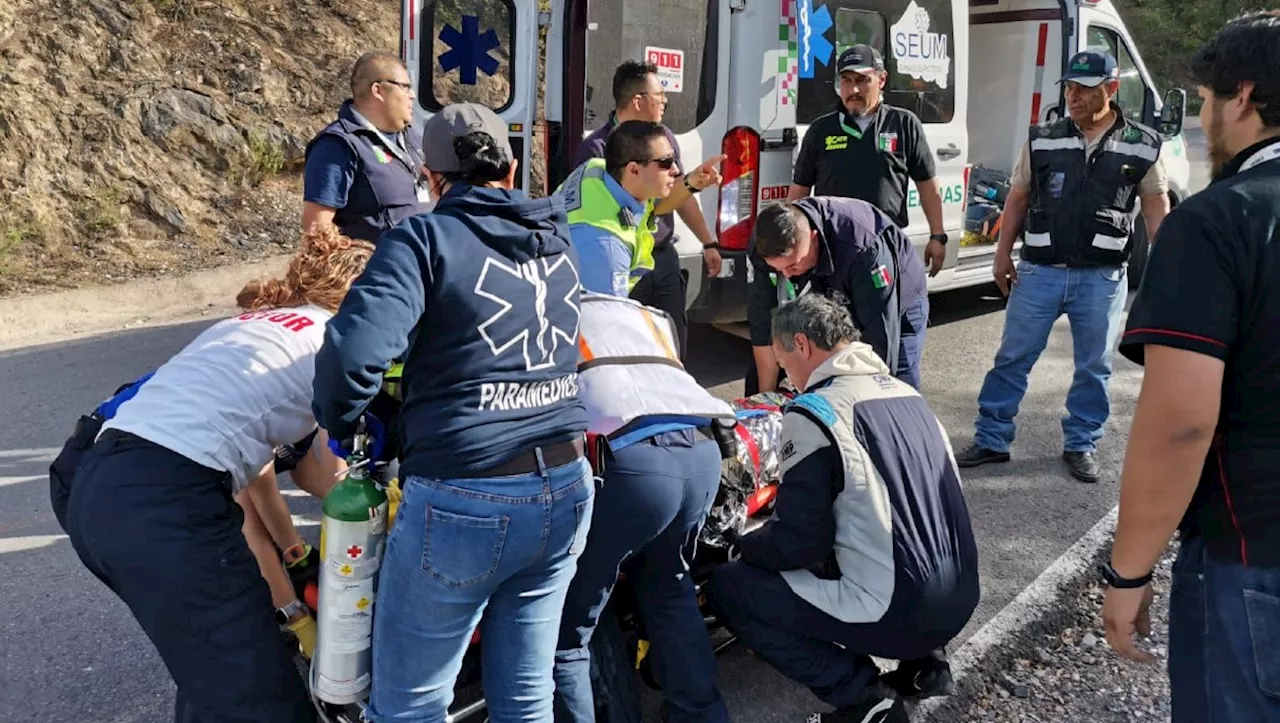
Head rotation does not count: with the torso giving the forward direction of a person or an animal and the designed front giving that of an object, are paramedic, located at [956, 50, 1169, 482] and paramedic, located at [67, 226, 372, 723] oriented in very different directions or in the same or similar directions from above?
very different directions

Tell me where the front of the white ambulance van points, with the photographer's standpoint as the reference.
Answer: facing away from the viewer and to the right of the viewer

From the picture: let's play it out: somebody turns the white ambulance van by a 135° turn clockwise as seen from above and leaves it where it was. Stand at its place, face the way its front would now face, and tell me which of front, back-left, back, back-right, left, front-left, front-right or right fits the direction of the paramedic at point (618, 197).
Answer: front

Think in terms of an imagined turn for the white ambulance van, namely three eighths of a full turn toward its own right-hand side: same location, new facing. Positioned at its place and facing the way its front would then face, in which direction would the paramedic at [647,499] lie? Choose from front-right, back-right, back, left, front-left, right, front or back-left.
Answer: front

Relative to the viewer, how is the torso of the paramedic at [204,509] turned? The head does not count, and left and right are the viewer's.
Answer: facing away from the viewer and to the right of the viewer

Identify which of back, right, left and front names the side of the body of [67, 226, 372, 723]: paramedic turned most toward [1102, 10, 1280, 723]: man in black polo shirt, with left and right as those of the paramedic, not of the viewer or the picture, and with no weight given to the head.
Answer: right

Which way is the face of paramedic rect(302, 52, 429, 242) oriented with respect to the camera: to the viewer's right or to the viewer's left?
to the viewer's right

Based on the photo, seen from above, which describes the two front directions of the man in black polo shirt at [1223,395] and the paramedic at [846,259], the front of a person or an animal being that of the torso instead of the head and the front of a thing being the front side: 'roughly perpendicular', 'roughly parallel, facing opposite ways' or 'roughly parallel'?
roughly perpendicular

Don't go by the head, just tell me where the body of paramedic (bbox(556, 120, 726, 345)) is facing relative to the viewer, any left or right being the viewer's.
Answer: facing to the right of the viewer
